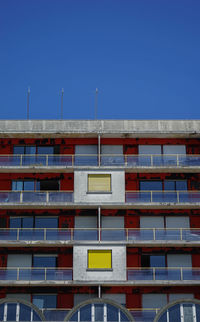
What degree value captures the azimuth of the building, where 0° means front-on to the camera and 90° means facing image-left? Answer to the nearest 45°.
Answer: approximately 0°
